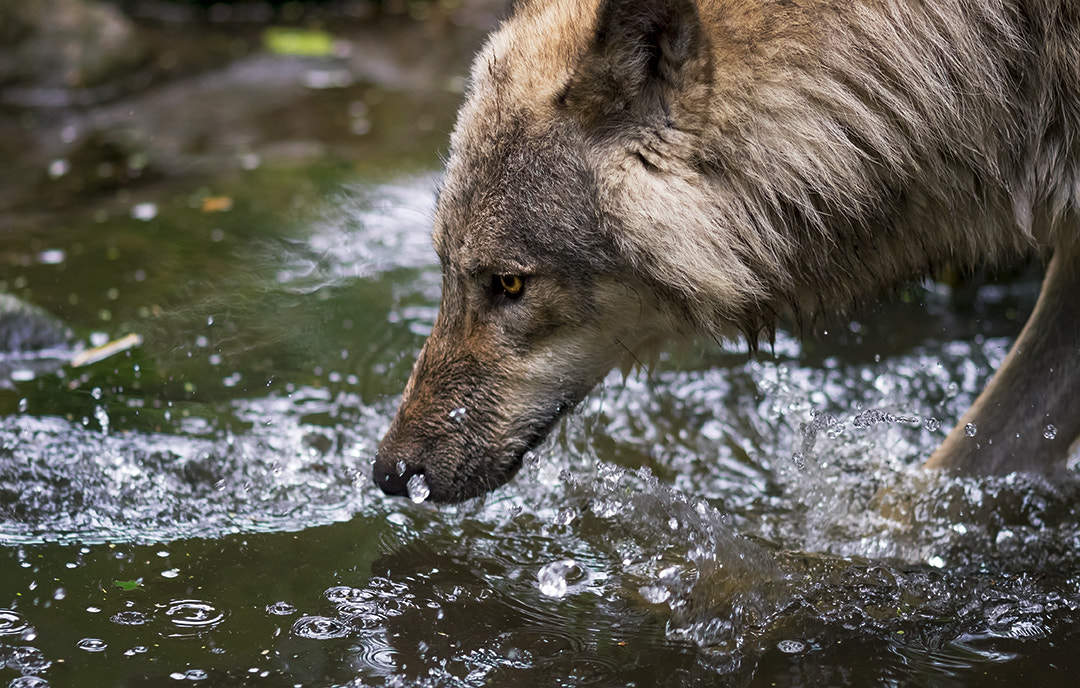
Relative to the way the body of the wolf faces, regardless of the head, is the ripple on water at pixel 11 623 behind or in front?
in front

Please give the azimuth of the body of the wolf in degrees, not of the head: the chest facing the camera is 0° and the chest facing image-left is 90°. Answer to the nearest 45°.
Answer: approximately 90°

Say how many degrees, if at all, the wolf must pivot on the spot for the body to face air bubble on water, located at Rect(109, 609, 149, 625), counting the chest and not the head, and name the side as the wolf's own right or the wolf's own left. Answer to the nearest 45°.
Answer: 0° — it already faces it
